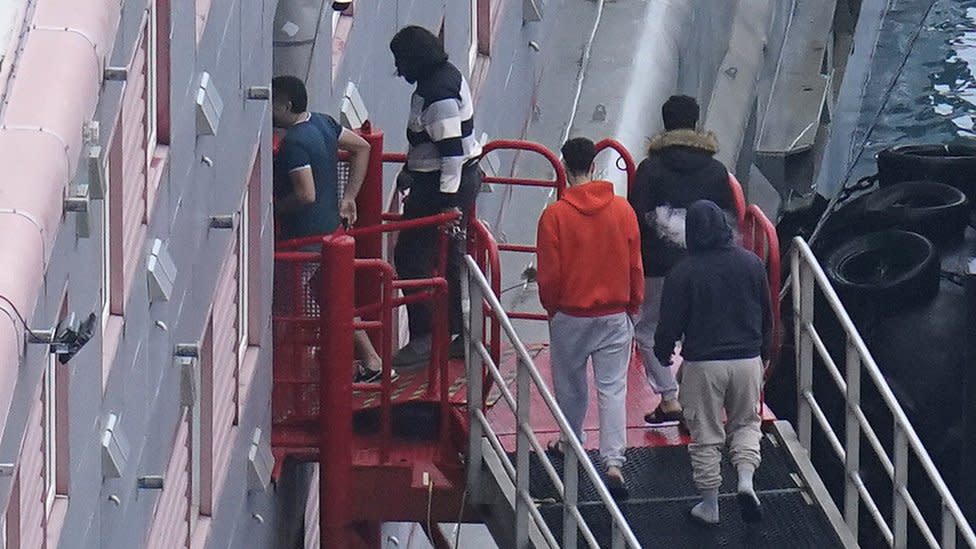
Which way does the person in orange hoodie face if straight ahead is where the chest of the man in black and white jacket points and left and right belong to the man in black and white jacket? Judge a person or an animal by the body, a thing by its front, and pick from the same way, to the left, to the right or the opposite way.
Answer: to the right

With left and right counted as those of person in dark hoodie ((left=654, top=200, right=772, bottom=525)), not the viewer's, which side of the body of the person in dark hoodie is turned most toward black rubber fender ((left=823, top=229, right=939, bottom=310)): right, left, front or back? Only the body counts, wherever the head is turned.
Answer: front

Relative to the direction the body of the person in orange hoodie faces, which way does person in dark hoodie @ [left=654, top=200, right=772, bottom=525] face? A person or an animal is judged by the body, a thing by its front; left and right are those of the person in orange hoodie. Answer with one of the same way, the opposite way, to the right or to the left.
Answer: the same way

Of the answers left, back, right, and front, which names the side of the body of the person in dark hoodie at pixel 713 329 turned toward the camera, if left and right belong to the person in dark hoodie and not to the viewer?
back

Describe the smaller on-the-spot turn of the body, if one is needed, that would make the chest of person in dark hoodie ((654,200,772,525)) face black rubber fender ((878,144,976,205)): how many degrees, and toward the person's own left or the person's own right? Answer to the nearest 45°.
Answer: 0° — they already face it

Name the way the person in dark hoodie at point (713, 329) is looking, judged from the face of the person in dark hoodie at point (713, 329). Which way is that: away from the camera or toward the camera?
away from the camera

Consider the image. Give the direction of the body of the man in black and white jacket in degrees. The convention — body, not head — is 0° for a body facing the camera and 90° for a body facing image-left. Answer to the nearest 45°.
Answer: approximately 90°

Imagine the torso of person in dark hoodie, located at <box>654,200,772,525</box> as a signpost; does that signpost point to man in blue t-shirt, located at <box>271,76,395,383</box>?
no

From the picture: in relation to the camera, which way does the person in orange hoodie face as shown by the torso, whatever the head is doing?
away from the camera

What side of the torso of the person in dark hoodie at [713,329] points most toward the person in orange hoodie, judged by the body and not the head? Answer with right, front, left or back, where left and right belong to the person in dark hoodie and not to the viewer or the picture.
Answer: left

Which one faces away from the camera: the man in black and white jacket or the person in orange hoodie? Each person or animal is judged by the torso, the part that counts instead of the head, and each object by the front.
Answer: the person in orange hoodie

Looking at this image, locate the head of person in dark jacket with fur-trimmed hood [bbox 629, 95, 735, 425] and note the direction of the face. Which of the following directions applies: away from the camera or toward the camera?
away from the camera
